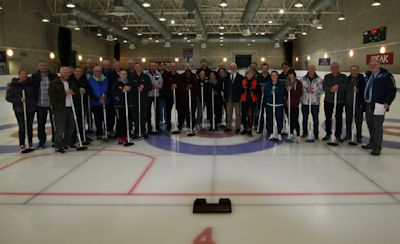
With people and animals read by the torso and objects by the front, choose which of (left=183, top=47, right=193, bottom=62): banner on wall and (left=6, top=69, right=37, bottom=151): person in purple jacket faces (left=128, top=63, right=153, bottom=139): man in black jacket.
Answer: the banner on wall

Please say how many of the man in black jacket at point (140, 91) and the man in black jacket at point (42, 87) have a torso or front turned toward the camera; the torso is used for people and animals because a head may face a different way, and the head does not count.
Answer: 2

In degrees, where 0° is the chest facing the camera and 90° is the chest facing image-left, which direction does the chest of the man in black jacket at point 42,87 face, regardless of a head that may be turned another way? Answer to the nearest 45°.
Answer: approximately 0°

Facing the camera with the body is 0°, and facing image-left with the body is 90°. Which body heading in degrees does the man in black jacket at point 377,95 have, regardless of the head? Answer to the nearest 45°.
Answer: approximately 45°

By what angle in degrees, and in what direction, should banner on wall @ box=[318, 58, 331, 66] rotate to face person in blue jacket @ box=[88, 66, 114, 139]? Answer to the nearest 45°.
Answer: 0° — it already faces them

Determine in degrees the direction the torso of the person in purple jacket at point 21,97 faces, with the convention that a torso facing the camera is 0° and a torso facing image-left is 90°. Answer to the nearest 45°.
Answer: approximately 0°

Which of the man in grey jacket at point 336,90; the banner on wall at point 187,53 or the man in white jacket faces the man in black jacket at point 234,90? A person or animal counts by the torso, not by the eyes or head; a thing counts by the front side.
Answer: the banner on wall

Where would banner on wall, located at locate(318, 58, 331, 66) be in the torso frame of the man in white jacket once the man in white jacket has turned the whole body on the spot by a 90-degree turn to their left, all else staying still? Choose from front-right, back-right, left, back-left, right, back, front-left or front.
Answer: left
